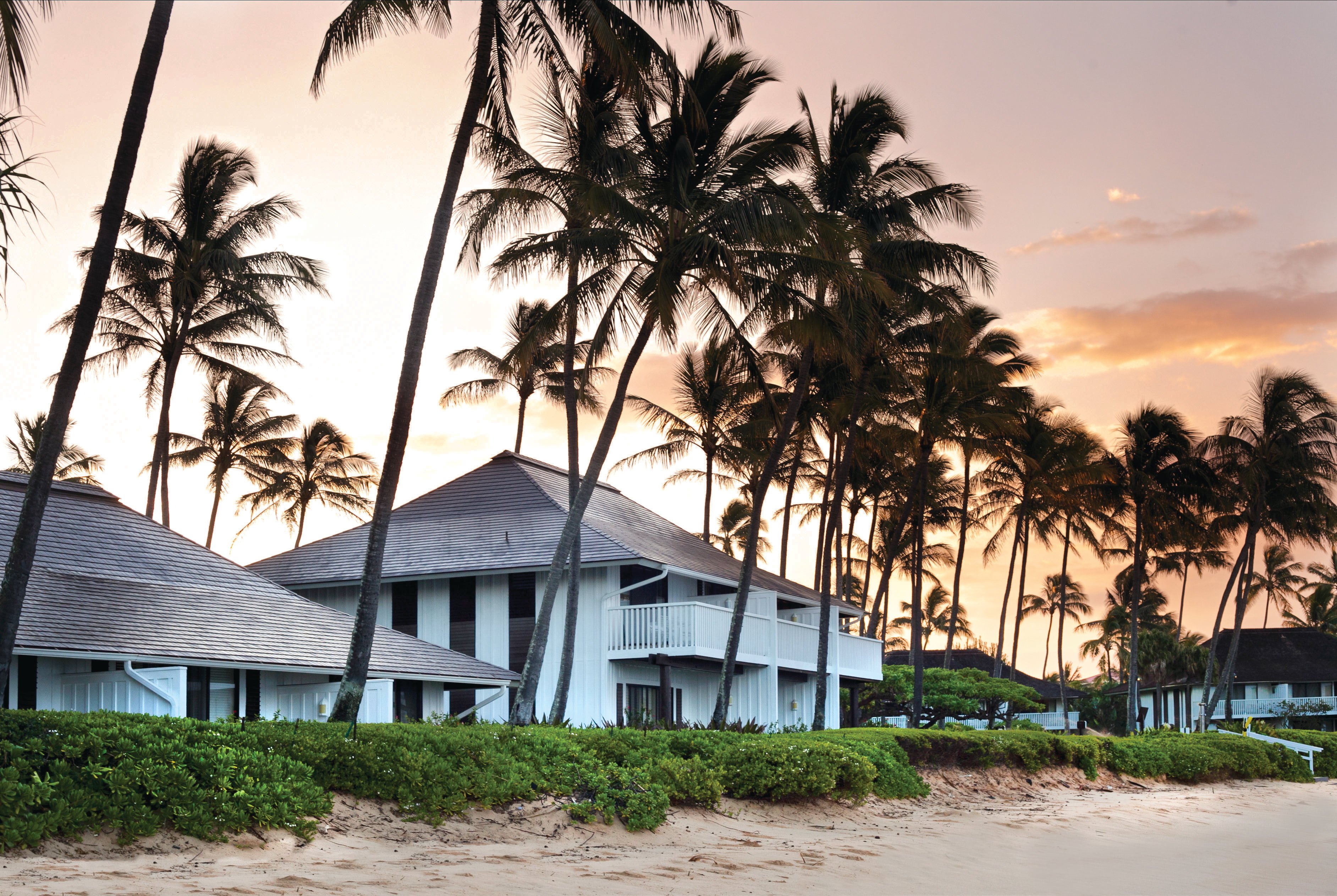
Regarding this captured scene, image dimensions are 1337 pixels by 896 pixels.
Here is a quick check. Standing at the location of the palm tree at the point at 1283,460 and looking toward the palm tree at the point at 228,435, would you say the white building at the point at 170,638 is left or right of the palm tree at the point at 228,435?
left

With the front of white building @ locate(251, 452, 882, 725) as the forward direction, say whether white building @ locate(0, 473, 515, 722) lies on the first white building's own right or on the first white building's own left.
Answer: on the first white building's own right

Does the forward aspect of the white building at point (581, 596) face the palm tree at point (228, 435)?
no

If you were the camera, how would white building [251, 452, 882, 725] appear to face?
facing the viewer and to the right of the viewer

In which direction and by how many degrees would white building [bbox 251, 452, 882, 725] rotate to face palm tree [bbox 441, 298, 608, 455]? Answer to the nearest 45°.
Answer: approximately 135° to its left

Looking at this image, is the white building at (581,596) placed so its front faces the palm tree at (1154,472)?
no

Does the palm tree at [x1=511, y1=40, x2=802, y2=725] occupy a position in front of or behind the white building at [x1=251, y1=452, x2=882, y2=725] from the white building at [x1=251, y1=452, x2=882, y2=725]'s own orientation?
in front
